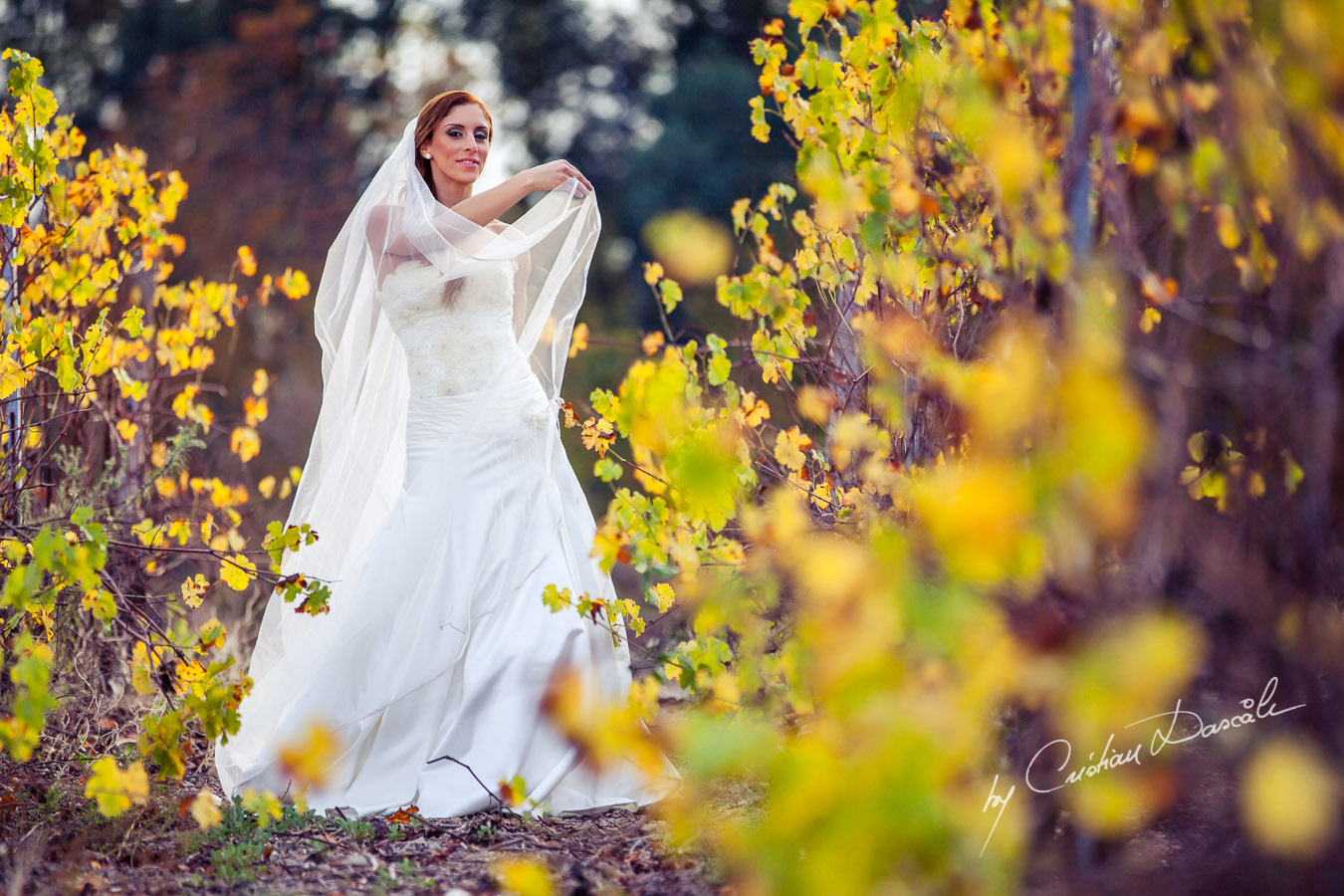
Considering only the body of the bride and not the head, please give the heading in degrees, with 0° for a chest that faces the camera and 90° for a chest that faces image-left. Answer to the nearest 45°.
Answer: approximately 0°
